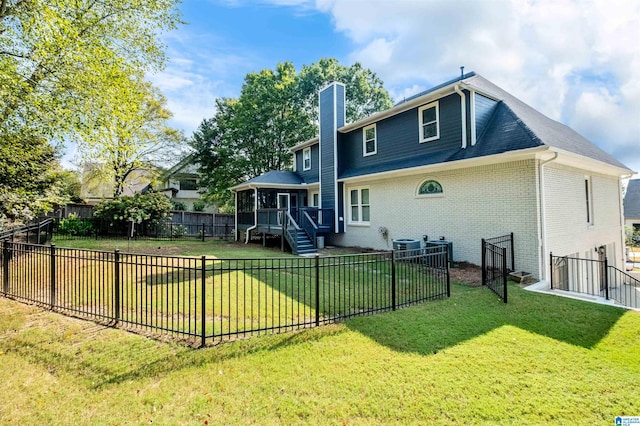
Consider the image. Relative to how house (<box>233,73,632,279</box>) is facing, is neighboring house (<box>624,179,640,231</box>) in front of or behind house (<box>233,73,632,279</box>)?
in front

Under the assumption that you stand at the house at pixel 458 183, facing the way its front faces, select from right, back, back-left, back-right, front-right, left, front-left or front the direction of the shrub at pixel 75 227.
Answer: back-left

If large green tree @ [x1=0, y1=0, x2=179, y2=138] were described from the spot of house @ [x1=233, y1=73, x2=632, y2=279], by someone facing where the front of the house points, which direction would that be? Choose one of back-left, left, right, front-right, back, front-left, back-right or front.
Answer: back

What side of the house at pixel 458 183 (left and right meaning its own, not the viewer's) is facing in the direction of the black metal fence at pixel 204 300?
back

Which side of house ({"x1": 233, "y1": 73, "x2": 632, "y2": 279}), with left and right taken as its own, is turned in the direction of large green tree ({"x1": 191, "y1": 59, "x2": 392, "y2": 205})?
left

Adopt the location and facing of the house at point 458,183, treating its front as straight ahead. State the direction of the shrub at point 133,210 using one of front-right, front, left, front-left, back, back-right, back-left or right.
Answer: back-left

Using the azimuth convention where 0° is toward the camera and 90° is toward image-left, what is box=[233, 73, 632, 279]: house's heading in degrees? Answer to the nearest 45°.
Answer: approximately 225°

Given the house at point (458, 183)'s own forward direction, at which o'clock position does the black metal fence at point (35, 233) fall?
The black metal fence is roughly at 7 o'clock from the house.

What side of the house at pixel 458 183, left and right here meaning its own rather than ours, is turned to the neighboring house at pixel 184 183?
left

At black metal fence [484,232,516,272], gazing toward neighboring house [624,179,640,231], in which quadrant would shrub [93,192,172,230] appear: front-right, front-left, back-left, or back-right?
back-left

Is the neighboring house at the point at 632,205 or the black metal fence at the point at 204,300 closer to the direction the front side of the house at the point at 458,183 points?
the neighboring house
